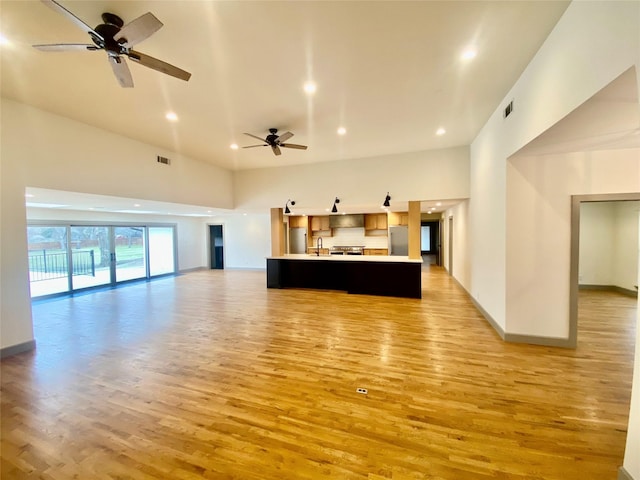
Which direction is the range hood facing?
toward the camera

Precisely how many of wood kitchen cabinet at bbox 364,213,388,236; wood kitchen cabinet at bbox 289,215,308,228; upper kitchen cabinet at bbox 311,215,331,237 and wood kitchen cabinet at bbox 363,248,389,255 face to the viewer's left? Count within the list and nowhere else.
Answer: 0

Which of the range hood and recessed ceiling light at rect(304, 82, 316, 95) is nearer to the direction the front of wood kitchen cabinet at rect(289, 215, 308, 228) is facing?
the recessed ceiling light

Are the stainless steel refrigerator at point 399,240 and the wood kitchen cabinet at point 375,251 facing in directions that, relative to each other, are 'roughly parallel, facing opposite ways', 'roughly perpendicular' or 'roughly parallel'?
roughly parallel

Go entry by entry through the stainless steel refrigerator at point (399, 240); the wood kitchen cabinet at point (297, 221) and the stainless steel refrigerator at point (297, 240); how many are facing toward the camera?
3

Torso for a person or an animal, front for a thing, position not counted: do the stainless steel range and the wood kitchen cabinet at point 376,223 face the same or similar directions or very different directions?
same or similar directions

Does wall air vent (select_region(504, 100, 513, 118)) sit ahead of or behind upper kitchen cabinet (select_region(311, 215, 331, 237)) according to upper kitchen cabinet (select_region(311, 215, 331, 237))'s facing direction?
ahead

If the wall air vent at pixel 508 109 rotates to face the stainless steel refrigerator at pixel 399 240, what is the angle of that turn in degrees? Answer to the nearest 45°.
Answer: approximately 45° to its right

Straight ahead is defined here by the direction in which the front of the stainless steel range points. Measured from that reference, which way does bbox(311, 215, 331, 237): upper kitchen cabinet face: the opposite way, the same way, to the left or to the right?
the same way

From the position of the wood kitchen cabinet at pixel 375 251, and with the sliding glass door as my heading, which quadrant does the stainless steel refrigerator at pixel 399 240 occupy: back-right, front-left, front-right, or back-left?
back-left

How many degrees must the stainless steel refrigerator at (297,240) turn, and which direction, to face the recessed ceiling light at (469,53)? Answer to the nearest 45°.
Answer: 0° — it already faces it

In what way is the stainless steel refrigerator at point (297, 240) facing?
toward the camera

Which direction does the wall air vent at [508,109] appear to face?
to the viewer's left

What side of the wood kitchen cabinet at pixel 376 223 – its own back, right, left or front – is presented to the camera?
front

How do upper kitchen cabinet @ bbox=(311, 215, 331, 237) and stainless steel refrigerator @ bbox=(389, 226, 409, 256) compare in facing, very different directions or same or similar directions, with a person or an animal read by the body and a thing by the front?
same or similar directions
